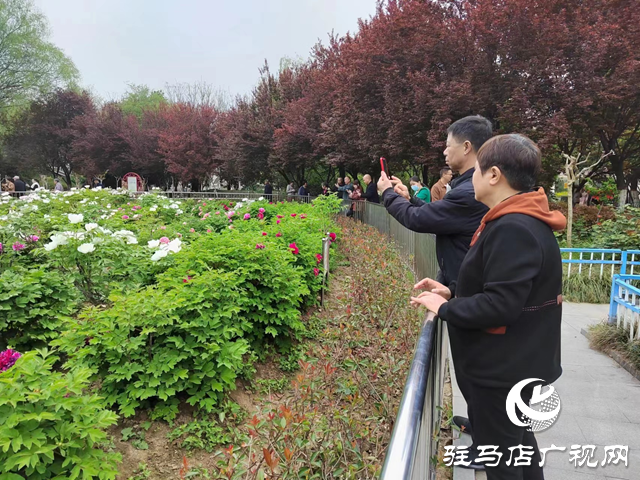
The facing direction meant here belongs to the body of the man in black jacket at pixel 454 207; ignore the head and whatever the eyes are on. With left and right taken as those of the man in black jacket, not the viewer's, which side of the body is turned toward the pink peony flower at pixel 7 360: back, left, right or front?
front

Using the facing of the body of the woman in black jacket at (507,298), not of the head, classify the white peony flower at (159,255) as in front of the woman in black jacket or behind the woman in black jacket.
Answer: in front

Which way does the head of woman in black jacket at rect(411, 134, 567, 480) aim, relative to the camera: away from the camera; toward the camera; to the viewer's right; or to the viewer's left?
to the viewer's left

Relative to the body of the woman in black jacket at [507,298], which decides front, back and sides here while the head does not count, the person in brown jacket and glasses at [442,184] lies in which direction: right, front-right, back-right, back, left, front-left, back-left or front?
right

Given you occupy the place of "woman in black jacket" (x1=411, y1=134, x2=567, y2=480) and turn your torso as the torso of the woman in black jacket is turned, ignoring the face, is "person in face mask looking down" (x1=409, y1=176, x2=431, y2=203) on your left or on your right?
on your right

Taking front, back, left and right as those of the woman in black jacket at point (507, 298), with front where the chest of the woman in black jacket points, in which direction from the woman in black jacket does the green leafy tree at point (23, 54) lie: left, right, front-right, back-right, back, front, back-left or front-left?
front-right

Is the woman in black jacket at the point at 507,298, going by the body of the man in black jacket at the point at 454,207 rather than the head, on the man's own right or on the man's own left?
on the man's own left

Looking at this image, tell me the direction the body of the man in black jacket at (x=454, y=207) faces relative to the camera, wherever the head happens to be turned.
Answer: to the viewer's left

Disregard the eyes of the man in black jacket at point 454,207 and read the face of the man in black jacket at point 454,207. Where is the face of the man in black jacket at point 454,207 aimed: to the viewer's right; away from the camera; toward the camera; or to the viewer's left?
to the viewer's left

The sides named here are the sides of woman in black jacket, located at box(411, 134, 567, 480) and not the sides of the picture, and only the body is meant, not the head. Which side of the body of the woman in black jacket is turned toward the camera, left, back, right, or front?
left
